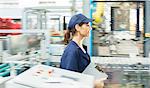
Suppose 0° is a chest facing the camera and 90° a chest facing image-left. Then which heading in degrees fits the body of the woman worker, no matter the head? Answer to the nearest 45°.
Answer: approximately 270°

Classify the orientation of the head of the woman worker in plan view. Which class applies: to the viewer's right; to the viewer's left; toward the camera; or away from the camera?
to the viewer's right

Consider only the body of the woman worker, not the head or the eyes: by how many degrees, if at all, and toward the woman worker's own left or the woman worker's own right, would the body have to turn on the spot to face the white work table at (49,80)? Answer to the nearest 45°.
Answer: approximately 90° to the woman worker's own right

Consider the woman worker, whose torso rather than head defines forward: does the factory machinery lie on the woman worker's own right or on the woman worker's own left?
on the woman worker's own left

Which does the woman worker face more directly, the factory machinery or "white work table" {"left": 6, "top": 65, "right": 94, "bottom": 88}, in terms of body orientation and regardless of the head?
the factory machinery

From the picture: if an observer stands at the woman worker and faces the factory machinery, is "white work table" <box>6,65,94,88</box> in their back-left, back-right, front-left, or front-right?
back-right
